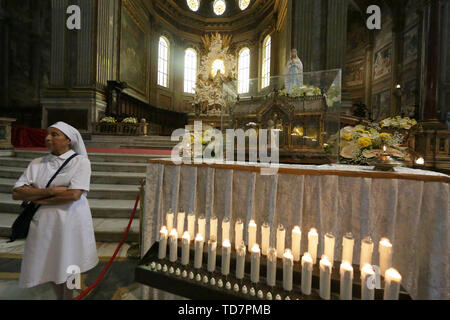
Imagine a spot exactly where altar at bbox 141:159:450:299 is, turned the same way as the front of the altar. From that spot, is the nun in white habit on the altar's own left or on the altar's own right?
on the altar's own right

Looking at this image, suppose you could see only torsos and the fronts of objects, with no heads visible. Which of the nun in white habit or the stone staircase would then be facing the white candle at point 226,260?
the stone staircase

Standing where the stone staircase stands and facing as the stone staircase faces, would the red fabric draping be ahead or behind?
behind

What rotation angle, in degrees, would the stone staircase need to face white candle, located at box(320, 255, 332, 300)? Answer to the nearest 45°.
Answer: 0° — it already faces it

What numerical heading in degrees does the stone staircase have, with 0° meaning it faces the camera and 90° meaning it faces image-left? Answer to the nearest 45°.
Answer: approximately 0°

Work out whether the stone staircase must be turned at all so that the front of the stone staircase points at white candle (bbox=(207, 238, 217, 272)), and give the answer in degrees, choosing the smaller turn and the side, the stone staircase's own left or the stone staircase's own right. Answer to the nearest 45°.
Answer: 0° — it already faces it

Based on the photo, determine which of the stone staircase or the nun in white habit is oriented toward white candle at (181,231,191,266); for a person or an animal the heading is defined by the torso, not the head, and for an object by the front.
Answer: the stone staircase

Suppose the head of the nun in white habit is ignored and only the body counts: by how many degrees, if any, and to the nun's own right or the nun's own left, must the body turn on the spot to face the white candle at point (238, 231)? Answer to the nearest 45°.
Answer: approximately 90° to the nun's own left

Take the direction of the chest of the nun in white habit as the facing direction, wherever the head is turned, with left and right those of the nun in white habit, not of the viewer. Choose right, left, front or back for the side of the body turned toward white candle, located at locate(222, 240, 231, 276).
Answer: left

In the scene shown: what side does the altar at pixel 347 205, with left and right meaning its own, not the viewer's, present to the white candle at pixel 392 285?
front

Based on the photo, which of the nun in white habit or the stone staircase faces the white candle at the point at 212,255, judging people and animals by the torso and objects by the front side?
the stone staircase

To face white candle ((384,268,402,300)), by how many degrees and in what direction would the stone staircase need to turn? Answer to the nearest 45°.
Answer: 0° — it already faces it
